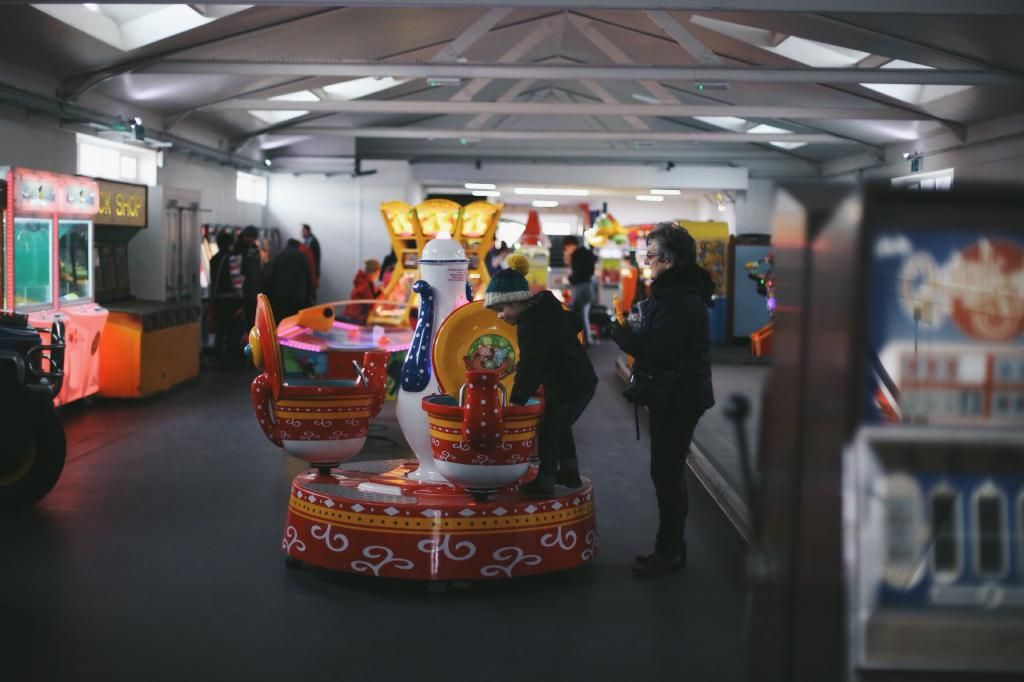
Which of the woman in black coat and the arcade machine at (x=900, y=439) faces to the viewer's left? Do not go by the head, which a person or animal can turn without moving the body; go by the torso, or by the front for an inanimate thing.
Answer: the woman in black coat

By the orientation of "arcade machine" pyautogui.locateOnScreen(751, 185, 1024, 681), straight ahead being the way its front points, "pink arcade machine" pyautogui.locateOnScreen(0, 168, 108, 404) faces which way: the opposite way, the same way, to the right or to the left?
to the left

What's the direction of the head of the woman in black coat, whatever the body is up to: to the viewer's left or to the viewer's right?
to the viewer's left

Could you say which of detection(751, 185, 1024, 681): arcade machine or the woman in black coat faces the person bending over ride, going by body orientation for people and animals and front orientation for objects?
the woman in black coat

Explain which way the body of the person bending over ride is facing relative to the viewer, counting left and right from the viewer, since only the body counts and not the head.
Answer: facing to the left of the viewer

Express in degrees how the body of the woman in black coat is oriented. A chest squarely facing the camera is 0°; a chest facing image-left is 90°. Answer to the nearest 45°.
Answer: approximately 90°

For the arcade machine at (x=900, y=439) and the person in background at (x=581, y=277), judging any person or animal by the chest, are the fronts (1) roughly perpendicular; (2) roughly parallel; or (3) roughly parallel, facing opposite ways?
roughly perpendicular

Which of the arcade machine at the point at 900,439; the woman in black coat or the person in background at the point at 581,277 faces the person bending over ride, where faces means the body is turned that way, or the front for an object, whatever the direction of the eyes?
the woman in black coat
